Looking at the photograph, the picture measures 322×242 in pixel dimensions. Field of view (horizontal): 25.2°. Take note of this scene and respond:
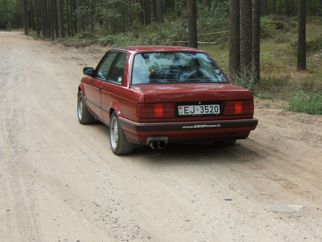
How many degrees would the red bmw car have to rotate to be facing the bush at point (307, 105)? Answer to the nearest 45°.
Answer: approximately 90° to its right

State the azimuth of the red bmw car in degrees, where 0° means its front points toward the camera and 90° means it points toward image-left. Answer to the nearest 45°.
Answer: approximately 135°
